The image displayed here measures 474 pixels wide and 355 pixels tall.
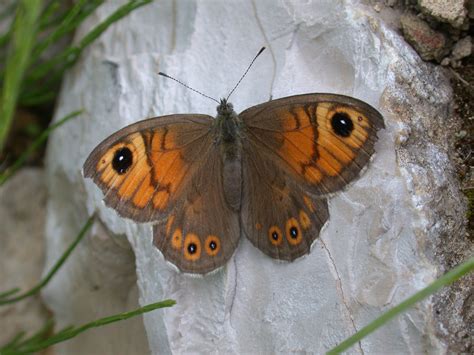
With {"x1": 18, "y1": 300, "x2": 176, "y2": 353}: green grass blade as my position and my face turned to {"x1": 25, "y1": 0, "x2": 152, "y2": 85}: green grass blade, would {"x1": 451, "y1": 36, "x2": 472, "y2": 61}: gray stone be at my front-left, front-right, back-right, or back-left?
front-right

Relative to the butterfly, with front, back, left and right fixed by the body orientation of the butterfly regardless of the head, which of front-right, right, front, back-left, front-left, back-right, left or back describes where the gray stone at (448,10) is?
right

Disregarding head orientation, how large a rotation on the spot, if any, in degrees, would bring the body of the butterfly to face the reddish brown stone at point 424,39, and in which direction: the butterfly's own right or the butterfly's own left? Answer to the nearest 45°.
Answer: approximately 90° to the butterfly's own right

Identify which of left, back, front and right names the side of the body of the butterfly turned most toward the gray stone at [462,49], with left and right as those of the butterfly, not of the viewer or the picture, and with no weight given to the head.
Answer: right

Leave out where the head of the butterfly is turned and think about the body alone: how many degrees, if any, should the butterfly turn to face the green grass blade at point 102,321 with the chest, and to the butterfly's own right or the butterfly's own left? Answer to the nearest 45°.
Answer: approximately 90° to the butterfly's own left

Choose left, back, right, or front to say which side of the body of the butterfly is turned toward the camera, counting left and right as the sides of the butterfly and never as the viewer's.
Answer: back
